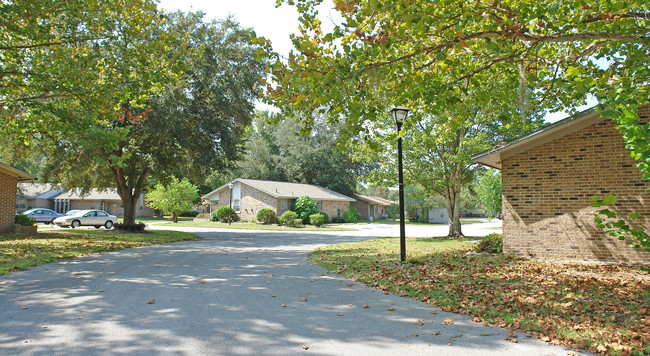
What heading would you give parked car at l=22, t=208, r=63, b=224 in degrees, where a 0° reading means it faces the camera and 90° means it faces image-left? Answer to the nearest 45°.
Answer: approximately 90°

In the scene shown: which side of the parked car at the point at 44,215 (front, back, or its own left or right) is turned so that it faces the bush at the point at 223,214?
back

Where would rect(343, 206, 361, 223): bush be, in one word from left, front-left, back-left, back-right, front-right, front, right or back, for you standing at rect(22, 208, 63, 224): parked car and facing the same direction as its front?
back

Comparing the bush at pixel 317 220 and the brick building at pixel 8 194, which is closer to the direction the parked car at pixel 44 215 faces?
the brick building

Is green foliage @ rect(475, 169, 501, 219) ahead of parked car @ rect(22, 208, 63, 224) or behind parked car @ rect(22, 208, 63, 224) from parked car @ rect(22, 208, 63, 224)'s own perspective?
behind

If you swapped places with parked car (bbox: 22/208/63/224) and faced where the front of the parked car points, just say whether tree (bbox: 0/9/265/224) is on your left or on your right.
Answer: on your left

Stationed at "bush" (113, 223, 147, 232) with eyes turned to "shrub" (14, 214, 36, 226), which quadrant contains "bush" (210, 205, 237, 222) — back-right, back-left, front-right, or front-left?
back-right

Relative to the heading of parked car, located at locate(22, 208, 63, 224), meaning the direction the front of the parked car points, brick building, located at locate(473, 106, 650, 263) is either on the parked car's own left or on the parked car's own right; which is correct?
on the parked car's own left

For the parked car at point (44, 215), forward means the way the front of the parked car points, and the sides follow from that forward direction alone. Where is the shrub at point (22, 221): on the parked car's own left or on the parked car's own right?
on the parked car's own left

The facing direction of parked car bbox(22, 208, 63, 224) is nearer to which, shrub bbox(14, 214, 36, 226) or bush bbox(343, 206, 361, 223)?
the shrub

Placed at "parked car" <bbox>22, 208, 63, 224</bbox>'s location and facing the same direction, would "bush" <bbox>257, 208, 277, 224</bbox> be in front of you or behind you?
behind

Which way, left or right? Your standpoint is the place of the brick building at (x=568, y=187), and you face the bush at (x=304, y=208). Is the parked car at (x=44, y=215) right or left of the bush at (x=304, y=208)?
left
